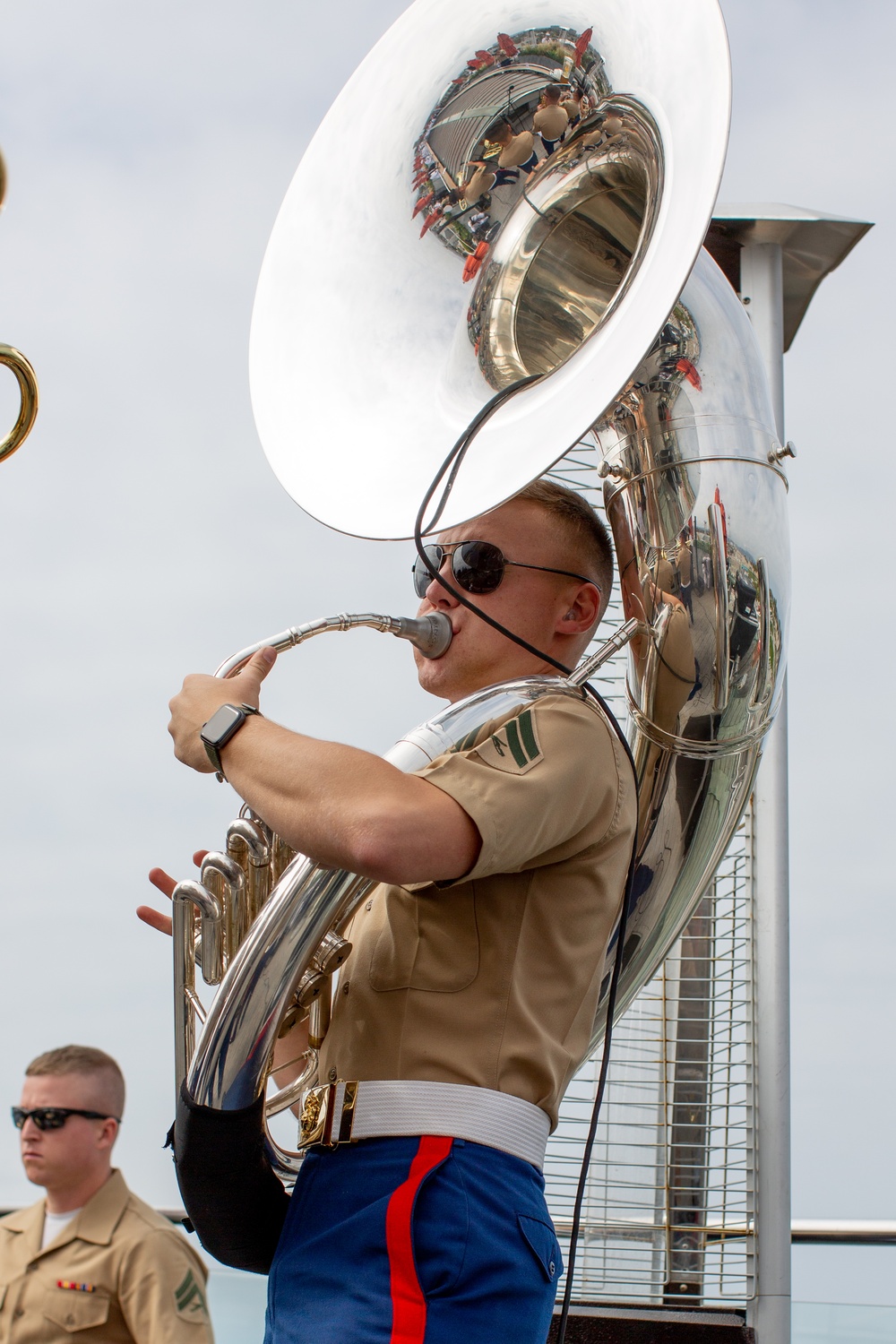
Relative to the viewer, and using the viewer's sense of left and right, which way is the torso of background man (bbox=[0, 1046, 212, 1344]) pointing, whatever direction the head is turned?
facing the viewer and to the left of the viewer

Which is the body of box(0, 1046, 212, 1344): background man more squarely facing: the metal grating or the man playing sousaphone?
the man playing sousaphone

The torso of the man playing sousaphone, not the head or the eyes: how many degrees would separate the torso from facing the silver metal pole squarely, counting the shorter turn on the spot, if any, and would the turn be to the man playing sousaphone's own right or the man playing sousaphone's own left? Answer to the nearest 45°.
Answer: approximately 135° to the man playing sousaphone's own right

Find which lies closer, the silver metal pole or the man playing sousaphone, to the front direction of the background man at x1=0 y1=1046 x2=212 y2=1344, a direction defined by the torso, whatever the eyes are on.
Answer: the man playing sousaphone

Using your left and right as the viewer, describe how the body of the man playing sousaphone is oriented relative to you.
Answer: facing to the left of the viewer

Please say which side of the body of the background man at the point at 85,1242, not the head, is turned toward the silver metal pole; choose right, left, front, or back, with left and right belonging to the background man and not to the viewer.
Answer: left

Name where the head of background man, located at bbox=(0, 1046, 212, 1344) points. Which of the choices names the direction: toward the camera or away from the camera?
toward the camera

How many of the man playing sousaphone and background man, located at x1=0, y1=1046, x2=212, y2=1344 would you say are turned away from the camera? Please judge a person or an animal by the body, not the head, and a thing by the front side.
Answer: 0

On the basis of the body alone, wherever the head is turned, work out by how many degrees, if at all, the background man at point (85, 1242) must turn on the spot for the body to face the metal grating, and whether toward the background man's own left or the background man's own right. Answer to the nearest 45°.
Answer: approximately 90° to the background man's own left

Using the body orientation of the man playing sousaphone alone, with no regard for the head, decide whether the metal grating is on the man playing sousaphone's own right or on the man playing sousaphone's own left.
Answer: on the man playing sousaphone's own right
